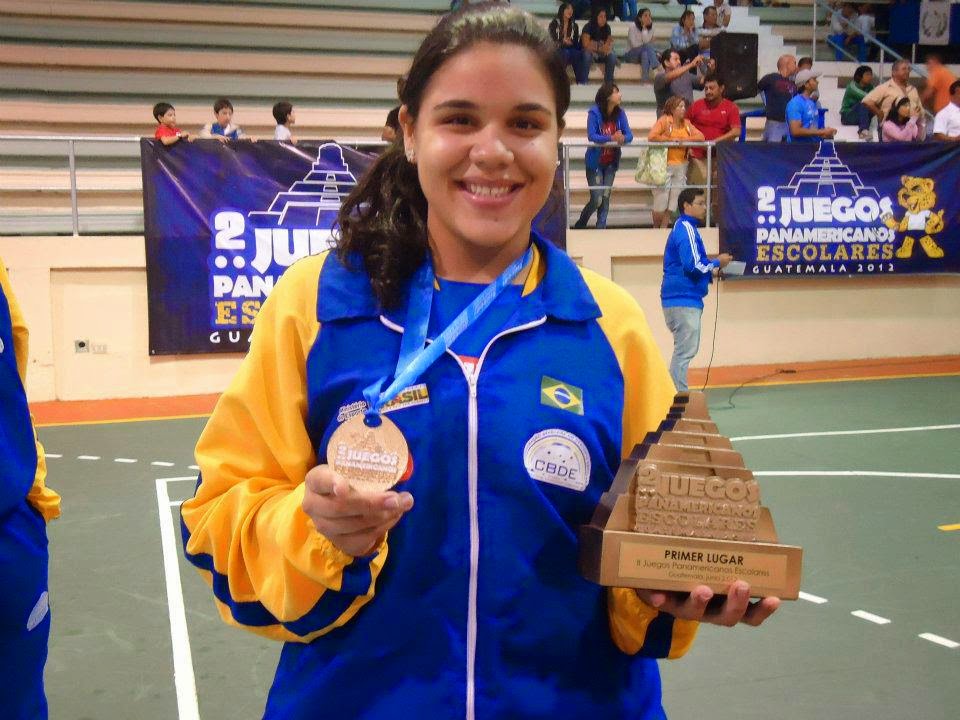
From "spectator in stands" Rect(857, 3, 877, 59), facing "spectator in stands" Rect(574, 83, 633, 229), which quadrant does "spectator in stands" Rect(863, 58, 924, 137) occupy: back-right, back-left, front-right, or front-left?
front-left

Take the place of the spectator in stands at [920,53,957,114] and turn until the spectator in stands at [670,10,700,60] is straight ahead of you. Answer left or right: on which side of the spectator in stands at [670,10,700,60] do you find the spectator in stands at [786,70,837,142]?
left

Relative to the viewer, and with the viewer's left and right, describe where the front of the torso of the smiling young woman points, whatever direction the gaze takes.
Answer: facing the viewer

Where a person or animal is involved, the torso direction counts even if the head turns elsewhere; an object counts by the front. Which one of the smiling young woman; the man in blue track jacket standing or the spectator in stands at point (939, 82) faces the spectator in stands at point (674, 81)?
the spectator in stands at point (939, 82)

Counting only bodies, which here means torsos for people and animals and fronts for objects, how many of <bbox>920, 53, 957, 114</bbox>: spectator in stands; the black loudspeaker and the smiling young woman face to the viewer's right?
0

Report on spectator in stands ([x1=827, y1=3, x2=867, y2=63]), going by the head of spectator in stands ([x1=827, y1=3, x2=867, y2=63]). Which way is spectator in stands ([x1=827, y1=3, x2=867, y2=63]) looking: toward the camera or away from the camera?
toward the camera

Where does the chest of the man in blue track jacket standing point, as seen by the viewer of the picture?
to the viewer's right

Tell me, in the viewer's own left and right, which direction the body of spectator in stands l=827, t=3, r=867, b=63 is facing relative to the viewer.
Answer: facing the viewer and to the right of the viewer

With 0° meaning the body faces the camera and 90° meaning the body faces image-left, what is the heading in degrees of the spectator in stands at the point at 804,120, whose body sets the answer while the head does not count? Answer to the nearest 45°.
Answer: approximately 315°

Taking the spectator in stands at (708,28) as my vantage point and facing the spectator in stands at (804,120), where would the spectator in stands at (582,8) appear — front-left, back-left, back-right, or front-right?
back-right

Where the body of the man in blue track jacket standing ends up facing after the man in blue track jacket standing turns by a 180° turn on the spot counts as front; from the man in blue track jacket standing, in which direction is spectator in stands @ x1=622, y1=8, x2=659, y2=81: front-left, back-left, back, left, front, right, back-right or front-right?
right

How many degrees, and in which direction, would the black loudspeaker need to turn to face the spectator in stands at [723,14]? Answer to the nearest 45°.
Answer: approximately 180°

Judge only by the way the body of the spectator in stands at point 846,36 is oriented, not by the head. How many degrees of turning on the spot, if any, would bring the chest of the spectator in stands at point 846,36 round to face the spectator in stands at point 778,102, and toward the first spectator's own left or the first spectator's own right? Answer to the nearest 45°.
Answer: approximately 45° to the first spectator's own right

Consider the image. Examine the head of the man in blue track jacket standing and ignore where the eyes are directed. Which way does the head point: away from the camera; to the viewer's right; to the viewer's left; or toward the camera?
to the viewer's right

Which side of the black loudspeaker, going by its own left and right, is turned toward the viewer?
front

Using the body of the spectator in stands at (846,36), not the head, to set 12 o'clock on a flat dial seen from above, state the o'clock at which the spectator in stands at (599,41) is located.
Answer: the spectator in stands at (599,41) is roughly at 3 o'clock from the spectator in stands at (846,36).
